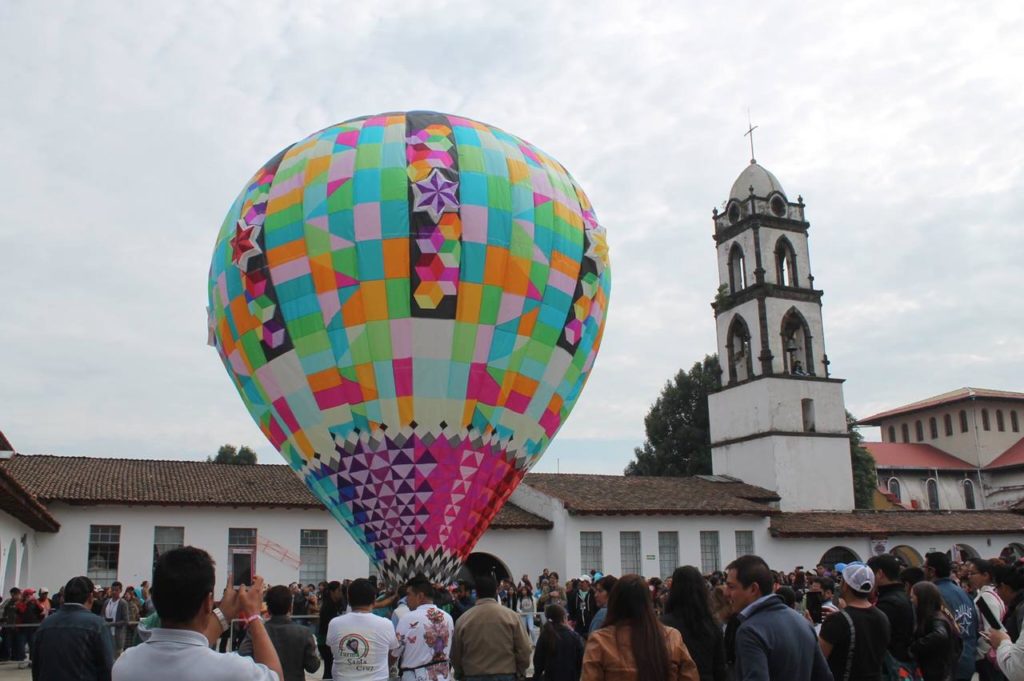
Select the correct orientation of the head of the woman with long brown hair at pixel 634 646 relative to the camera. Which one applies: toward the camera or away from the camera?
away from the camera

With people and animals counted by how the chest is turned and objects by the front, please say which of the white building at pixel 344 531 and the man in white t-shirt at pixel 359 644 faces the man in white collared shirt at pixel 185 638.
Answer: the white building

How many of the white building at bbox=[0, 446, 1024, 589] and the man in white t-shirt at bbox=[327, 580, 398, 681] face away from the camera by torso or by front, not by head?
1

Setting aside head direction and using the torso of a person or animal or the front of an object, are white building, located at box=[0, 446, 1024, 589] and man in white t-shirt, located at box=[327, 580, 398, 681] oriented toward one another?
yes

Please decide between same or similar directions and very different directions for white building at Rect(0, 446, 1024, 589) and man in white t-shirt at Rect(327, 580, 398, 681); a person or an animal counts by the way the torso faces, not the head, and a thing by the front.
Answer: very different directions

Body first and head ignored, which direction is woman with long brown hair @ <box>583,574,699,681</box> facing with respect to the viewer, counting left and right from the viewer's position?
facing away from the viewer

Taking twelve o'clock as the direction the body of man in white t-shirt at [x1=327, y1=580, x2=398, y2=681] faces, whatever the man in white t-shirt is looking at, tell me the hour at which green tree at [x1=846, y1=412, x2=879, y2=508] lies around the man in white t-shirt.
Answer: The green tree is roughly at 1 o'clock from the man in white t-shirt.

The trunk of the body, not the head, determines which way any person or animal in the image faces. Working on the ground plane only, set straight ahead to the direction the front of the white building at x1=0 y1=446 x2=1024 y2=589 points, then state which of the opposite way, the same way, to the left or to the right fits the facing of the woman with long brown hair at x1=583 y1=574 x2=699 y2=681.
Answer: the opposite way

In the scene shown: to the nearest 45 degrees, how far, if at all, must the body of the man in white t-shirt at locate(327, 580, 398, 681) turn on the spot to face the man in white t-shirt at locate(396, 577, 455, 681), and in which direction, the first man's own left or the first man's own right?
approximately 45° to the first man's own right

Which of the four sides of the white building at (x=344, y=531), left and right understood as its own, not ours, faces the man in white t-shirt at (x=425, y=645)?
front

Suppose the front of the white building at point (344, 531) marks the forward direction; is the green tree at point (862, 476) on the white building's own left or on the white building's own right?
on the white building's own left

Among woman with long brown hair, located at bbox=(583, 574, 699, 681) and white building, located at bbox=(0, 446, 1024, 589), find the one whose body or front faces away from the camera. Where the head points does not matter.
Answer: the woman with long brown hair

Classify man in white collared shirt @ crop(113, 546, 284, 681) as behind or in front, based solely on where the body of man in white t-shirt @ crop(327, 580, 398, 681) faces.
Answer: behind

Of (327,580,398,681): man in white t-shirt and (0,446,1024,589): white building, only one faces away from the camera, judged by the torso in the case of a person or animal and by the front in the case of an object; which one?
the man in white t-shirt

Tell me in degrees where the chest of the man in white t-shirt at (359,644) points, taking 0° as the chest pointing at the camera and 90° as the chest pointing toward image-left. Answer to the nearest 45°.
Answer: approximately 180°

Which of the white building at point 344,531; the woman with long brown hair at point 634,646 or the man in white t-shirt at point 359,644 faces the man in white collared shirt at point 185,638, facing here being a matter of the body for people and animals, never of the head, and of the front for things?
the white building
